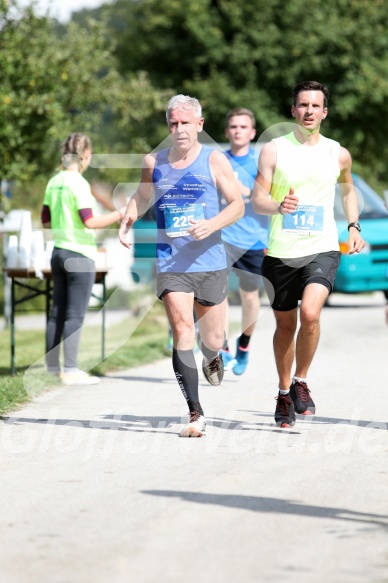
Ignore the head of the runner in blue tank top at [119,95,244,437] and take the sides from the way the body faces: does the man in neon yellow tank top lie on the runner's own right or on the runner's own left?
on the runner's own left

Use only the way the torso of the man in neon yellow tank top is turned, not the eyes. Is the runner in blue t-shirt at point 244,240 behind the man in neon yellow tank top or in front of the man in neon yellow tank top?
behind

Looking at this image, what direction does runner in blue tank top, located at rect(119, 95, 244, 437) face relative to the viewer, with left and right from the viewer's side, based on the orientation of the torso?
facing the viewer

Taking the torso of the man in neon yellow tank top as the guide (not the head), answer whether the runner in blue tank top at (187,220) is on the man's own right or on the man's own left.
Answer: on the man's own right

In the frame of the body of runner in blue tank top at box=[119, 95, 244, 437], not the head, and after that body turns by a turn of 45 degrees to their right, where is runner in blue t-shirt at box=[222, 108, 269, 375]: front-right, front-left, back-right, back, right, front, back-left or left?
back-right

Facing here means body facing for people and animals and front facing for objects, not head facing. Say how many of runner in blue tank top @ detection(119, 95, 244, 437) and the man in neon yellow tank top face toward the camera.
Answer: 2

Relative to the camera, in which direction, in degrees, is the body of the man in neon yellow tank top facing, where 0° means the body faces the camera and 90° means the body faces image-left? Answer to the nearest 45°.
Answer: approximately 0°
